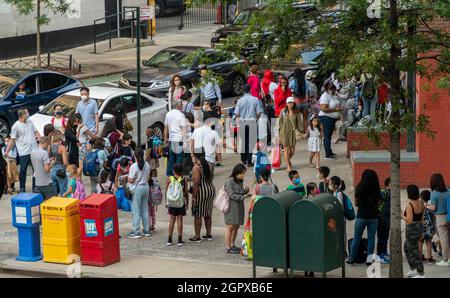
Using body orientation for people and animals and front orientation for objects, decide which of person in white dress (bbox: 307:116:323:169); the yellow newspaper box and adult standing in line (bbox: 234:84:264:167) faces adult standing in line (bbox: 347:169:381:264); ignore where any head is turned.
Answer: the person in white dress

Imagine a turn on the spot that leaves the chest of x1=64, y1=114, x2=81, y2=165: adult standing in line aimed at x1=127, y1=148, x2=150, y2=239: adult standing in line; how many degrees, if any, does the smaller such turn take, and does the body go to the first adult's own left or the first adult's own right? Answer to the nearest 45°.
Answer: approximately 90° to the first adult's own right

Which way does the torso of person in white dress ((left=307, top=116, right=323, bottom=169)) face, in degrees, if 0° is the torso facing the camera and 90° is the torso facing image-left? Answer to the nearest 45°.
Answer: approximately 0°

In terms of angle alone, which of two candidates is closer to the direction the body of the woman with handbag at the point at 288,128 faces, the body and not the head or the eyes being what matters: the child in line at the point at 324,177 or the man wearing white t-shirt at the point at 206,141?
the child in line

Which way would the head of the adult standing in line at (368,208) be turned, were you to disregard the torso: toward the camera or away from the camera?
away from the camera

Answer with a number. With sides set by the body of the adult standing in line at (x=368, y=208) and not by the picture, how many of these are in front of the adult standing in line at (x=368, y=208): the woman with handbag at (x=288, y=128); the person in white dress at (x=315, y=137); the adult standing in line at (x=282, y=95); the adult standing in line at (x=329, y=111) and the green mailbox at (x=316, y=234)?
4

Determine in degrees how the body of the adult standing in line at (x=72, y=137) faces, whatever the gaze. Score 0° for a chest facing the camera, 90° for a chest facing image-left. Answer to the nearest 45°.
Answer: approximately 270°

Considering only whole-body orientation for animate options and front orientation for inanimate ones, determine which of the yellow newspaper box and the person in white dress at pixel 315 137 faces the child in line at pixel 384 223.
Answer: the person in white dress at pixel 315 137

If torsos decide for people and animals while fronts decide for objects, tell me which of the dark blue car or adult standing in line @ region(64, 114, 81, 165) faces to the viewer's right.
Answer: the adult standing in line
